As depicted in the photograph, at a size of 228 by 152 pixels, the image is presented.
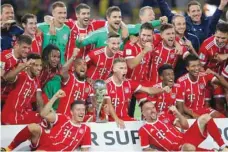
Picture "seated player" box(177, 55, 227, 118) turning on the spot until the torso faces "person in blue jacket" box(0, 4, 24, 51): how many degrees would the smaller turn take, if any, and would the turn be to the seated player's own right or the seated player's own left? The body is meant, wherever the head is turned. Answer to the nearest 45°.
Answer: approximately 90° to the seated player's own right

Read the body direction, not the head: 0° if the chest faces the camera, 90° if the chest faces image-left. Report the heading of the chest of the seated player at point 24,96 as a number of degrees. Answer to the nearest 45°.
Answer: approximately 315°

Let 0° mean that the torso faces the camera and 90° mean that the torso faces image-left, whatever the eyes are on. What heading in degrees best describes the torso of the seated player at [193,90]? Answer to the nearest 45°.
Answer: approximately 0°

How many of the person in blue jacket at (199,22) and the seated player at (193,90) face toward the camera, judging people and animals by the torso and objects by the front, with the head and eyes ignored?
2
